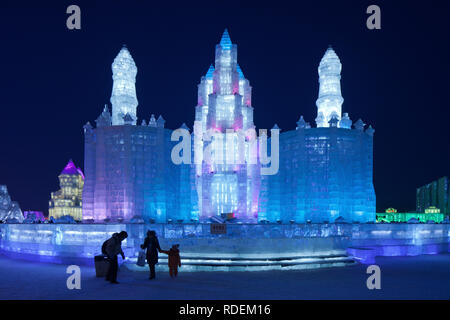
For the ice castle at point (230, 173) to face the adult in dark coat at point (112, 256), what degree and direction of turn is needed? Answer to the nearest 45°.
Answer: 0° — it already faces them

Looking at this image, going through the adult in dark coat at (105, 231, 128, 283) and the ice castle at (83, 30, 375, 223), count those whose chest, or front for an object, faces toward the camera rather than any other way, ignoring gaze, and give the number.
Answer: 1

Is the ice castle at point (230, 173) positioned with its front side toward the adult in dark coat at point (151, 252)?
yes

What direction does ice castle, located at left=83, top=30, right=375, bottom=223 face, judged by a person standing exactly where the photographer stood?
facing the viewer

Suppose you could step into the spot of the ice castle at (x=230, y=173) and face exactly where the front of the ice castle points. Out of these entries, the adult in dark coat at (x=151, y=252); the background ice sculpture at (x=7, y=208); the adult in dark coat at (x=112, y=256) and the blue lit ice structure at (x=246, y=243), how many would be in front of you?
3
